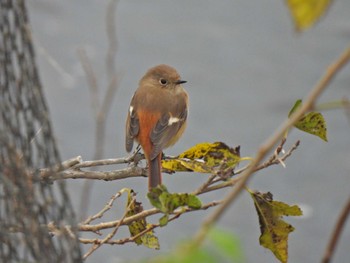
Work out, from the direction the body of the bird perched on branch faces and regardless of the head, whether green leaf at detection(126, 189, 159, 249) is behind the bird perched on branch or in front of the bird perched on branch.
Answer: behind

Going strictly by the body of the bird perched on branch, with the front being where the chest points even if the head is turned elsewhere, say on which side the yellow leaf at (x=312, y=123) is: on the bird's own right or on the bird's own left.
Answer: on the bird's own right

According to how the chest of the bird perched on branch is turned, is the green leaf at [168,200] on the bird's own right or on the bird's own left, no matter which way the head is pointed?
on the bird's own right

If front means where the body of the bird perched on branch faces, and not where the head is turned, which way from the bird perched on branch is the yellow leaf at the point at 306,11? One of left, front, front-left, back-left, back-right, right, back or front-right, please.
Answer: back-right

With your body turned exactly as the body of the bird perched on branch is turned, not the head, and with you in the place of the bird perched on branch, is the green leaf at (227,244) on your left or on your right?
on your right
